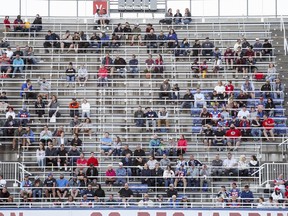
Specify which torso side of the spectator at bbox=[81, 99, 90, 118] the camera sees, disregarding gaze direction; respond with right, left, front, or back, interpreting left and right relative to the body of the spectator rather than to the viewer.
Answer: front

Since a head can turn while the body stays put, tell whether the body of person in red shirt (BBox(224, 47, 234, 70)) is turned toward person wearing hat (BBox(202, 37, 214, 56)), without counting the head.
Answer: no

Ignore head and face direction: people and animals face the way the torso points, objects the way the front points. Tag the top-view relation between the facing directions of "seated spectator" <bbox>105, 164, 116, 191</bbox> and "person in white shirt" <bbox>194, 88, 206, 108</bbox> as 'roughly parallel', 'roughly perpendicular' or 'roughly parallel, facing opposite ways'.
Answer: roughly parallel

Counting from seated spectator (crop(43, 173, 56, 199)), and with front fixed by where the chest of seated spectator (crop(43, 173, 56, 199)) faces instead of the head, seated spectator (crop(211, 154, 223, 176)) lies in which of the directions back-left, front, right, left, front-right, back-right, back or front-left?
left

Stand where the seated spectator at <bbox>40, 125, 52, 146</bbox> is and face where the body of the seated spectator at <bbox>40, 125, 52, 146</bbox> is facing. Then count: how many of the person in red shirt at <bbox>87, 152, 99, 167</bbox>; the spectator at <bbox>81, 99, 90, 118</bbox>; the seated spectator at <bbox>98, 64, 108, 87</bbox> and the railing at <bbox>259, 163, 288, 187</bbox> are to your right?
0

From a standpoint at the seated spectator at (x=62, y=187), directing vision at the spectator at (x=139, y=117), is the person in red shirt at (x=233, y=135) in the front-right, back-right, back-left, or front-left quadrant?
front-right

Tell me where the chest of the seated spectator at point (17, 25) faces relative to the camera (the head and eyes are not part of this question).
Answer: toward the camera

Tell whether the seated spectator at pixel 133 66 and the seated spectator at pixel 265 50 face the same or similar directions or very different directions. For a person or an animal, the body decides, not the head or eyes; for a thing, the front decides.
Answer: same or similar directions

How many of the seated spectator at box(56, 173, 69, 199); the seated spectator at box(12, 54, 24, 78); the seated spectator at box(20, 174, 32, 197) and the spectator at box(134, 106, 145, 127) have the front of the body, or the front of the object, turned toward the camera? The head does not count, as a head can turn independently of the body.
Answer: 4

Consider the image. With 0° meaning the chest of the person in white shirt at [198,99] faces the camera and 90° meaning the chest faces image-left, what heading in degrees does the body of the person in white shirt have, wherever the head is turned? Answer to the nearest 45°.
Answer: approximately 0°

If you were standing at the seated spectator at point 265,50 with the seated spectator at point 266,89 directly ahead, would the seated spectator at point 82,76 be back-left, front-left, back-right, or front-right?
front-right

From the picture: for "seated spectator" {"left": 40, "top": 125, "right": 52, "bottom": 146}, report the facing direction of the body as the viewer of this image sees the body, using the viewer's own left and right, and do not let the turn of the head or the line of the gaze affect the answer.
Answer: facing the viewer

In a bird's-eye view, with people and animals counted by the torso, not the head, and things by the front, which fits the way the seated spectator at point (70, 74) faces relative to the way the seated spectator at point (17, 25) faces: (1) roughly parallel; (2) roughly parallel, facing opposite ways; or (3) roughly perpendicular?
roughly parallel

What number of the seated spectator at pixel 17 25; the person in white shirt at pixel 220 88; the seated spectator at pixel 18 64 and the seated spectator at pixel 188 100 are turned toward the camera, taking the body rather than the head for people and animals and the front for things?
4
